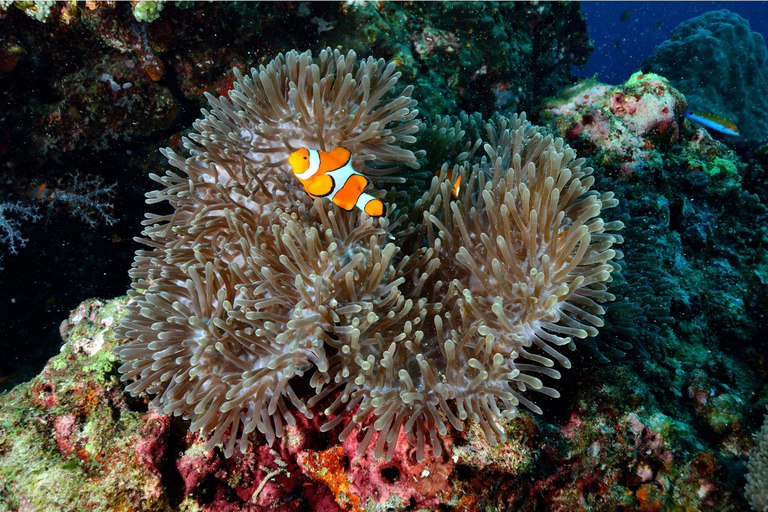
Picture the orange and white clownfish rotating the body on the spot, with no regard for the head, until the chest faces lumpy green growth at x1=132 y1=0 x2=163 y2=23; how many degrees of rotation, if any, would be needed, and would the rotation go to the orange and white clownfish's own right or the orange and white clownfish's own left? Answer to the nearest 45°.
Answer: approximately 45° to the orange and white clownfish's own right

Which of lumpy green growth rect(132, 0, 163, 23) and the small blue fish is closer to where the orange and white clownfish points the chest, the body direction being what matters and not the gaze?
the lumpy green growth

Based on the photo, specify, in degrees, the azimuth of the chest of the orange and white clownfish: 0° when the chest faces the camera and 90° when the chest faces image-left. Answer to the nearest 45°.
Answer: approximately 90°

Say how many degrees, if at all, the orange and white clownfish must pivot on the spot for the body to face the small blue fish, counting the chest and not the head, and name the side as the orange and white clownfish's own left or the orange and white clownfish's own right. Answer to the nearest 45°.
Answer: approximately 135° to the orange and white clownfish's own right

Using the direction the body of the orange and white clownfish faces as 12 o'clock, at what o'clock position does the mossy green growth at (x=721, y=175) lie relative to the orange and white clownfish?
The mossy green growth is roughly at 5 o'clock from the orange and white clownfish.
